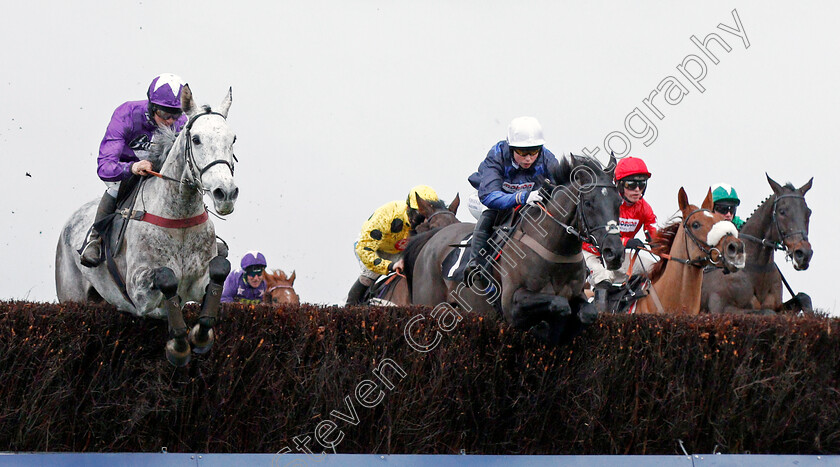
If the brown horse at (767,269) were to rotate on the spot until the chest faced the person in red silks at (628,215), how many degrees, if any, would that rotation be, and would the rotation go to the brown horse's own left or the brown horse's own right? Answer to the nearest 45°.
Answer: approximately 90° to the brown horse's own right

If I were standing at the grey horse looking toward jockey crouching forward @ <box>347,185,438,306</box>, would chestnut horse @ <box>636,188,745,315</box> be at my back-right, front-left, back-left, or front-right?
front-right

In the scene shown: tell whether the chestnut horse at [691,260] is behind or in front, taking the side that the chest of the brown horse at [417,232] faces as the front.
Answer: in front

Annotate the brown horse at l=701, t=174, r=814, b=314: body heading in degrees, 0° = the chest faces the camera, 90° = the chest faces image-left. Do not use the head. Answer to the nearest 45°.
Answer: approximately 315°

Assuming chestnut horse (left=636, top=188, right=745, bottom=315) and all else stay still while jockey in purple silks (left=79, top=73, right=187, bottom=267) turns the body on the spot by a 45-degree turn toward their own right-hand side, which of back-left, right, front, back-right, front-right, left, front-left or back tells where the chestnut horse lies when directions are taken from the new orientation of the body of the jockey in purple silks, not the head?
left

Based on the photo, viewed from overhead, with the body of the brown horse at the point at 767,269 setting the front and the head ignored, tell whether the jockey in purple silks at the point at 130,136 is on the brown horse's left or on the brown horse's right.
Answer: on the brown horse's right

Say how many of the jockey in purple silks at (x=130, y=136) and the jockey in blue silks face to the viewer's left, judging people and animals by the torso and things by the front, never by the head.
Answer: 0

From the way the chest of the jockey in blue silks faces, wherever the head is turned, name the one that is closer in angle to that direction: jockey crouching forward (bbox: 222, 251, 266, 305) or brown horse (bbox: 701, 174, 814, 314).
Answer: the brown horse

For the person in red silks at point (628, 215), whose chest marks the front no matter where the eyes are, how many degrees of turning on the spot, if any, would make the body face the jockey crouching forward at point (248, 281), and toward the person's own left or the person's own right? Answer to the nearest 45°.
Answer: approximately 180°

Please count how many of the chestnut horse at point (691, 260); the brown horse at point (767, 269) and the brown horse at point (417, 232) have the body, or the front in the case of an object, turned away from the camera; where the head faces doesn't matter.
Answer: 0

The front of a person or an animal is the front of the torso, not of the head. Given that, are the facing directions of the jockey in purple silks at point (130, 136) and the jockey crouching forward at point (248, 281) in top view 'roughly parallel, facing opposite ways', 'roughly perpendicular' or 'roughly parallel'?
roughly parallel
